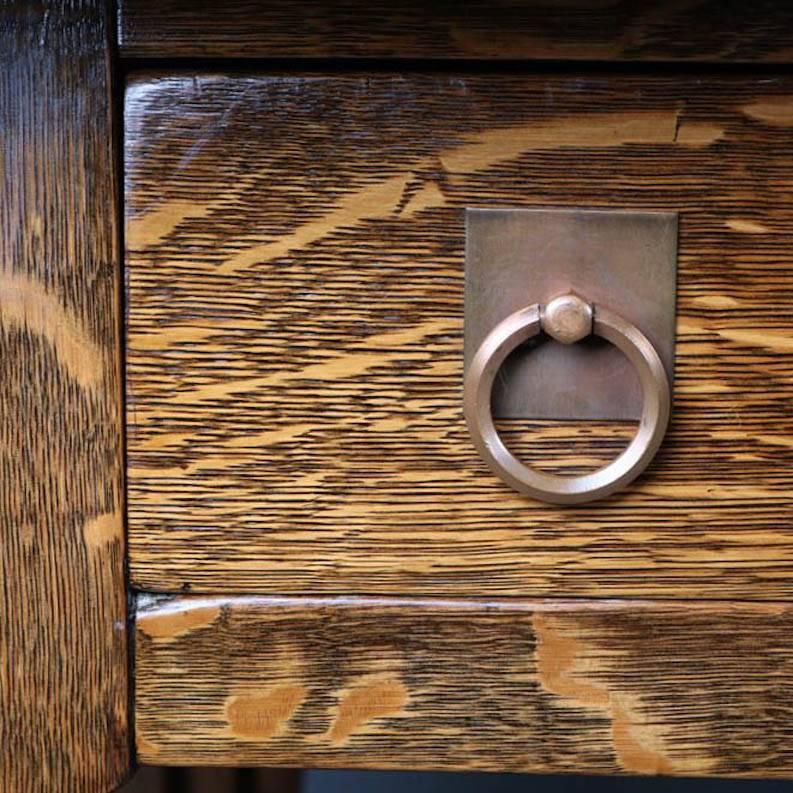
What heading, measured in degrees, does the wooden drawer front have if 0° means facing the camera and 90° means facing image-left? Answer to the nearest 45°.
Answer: approximately 0°
